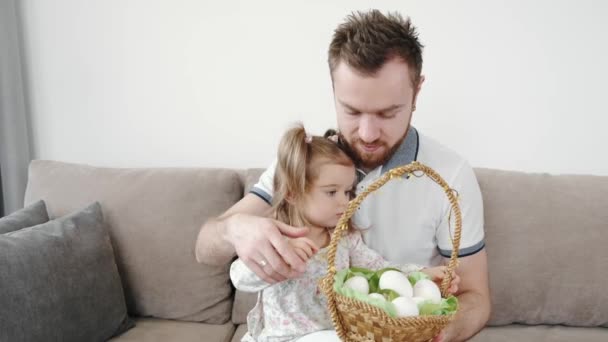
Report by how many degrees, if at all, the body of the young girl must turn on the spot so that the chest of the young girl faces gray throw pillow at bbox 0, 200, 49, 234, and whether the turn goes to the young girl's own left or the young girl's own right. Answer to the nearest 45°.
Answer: approximately 135° to the young girl's own right

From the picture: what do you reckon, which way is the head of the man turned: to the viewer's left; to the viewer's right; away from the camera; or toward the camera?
toward the camera

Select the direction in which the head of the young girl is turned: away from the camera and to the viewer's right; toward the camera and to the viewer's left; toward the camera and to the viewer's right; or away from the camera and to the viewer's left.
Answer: toward the camera and to the viewer's right

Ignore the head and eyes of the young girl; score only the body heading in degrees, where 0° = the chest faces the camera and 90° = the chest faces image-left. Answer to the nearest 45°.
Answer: approximately 315°

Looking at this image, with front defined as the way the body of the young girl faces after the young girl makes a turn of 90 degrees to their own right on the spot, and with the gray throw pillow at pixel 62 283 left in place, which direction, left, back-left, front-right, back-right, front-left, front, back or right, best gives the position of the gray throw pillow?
front-right

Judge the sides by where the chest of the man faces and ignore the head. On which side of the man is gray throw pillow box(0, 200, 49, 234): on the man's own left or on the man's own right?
on the man's own right

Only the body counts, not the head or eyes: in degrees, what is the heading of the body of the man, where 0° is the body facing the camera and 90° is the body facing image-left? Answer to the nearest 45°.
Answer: approximately 0°
